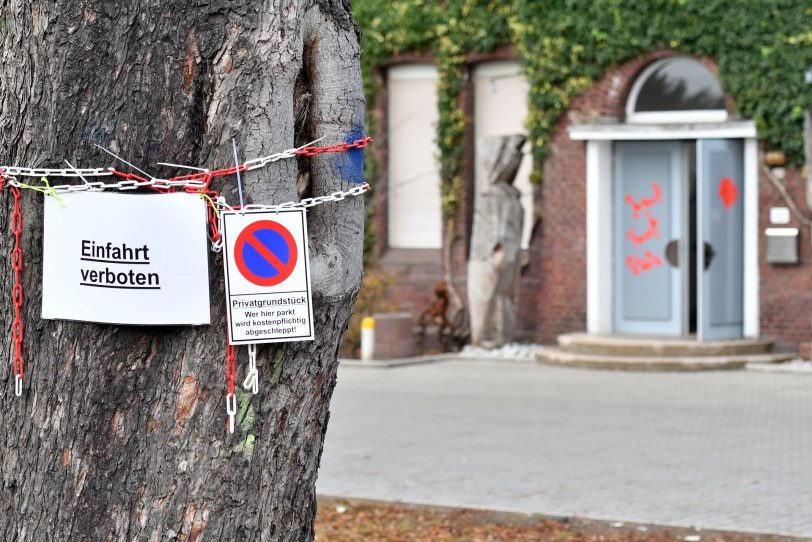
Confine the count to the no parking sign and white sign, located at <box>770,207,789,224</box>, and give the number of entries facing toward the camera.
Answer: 2

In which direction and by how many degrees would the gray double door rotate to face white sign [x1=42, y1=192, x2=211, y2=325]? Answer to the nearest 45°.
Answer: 0° — it already faces it

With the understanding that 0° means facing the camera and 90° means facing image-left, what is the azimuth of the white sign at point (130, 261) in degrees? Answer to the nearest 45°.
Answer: approximately 0°

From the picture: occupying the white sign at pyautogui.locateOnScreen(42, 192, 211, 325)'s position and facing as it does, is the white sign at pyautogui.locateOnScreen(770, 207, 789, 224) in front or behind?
behind

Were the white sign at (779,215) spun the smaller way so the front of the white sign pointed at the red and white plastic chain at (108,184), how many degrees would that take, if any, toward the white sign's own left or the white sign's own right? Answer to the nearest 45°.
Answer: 0° — it already faces it

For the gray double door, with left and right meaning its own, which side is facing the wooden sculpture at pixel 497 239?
right

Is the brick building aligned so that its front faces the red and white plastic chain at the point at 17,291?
yes
